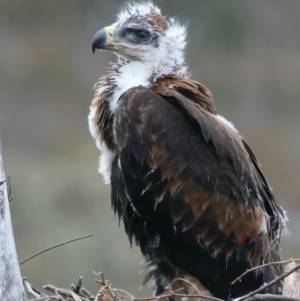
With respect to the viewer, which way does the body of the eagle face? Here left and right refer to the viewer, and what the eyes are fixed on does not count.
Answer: facing to the left of the viewer

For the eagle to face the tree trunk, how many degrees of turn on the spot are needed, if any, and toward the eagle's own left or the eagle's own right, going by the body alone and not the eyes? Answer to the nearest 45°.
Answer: approximately 45° to the eagle's own left
